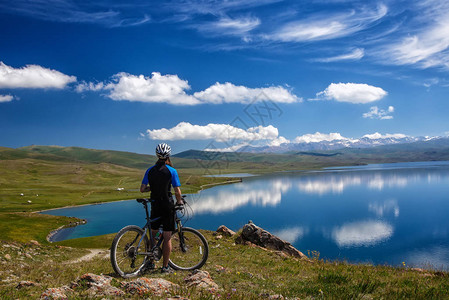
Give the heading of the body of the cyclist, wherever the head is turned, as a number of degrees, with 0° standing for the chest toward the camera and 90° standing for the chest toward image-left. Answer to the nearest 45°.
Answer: approximately 180°

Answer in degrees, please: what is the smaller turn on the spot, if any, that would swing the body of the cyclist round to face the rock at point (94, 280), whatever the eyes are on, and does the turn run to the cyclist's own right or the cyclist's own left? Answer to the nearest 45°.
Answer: approximately 135° to the cyclist's own left

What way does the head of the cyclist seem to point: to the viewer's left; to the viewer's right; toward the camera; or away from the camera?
away from the camera

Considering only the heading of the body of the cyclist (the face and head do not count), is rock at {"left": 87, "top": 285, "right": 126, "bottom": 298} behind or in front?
behind

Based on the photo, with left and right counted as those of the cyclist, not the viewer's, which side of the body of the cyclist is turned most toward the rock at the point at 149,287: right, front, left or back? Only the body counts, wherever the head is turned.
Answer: back

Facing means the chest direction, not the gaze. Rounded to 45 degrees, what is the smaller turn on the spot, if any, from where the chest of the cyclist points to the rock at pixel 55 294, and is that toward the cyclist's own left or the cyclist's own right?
approximately 135° to the cyclist's own left

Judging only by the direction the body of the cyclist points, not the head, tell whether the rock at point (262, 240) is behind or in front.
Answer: in front
